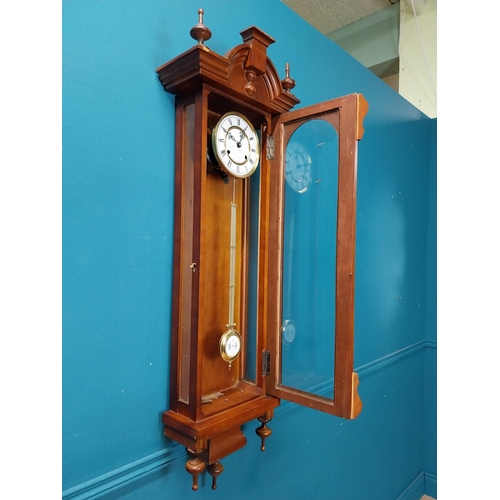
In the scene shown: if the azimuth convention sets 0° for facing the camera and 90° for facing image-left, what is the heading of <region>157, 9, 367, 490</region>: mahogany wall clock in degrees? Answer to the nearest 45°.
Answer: approximately 315°
